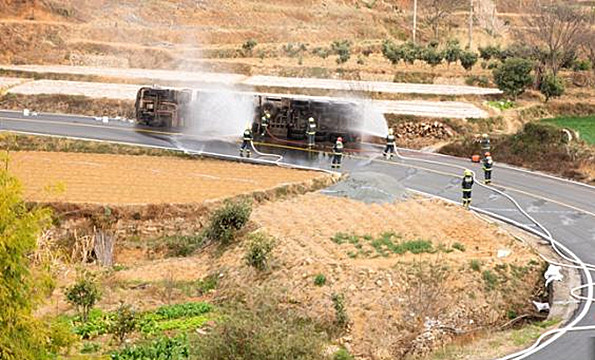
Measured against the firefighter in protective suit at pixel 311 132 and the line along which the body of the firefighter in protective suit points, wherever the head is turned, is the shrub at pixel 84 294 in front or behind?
behind

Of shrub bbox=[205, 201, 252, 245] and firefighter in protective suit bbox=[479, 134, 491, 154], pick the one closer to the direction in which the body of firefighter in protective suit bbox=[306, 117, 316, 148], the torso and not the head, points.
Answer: the firefighter in protective suit

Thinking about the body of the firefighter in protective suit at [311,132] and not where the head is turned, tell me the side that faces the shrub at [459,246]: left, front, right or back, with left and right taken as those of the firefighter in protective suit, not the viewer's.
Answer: back

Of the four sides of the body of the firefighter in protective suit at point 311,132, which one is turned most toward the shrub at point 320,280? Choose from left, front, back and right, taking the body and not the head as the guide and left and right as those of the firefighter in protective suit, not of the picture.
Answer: back

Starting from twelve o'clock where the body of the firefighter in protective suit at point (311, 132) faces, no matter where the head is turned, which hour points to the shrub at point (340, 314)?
The shrub is roughly at 6 o'clock from the firefighter in protective suit.

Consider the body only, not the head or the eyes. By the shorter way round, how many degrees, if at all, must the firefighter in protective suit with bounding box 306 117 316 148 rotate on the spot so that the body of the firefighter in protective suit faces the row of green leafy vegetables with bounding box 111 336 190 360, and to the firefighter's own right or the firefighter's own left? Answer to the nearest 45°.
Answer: approximately 180°

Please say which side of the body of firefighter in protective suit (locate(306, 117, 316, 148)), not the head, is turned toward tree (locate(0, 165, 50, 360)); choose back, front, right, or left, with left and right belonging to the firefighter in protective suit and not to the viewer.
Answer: back

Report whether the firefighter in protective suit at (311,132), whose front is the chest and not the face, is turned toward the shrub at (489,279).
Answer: no

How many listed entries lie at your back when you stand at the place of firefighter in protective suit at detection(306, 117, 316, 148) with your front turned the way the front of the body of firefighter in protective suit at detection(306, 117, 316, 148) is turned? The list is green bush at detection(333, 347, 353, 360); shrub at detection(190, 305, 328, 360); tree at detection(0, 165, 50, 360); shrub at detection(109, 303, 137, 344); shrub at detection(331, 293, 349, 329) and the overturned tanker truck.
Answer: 5

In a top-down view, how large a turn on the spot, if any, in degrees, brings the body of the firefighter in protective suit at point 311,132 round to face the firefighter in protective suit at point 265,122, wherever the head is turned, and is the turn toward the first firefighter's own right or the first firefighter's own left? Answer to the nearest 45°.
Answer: approximately 45° to the first firefighter's own left

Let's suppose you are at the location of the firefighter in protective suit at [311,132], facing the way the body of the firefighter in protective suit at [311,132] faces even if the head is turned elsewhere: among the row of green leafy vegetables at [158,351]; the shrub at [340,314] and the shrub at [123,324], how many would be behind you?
3

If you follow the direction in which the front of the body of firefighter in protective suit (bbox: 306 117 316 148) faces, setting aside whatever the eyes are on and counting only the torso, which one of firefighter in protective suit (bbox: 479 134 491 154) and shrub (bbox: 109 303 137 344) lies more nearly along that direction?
the firefighter in protective suit

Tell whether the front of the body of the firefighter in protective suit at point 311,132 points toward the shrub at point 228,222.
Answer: no

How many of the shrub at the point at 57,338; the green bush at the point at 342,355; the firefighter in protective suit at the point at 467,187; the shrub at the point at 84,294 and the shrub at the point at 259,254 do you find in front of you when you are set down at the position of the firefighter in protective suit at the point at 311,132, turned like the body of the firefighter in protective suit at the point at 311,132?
0

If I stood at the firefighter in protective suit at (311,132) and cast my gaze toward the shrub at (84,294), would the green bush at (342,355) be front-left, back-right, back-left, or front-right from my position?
front-left

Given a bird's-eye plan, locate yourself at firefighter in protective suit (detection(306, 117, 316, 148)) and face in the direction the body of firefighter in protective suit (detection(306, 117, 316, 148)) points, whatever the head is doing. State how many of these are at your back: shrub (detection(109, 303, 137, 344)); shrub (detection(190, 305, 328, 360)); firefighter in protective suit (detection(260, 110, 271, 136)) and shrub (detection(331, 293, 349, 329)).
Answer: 3

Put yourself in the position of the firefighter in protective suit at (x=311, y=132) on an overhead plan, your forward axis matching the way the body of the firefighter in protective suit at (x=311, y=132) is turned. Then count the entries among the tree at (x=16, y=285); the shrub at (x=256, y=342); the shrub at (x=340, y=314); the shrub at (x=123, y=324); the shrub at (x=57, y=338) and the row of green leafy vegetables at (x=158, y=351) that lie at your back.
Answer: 6

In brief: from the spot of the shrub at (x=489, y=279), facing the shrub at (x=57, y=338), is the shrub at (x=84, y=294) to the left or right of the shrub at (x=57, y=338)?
right

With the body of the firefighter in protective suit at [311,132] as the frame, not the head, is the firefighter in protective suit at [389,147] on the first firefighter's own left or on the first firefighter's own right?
on the first firefighter's own right

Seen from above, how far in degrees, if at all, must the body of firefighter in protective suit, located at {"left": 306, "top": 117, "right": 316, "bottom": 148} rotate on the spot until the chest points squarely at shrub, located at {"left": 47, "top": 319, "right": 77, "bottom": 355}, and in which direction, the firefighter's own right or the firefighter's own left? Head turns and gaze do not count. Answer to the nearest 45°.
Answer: approximately 180°

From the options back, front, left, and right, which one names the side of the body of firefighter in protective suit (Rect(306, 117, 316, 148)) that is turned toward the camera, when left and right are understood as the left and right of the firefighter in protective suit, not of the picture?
back

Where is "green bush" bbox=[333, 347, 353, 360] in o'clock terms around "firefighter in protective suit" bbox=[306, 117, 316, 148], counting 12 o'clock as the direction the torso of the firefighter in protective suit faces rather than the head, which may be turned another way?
The green bush is roughly at 6 o'clock from the firefighter in protective suit.
